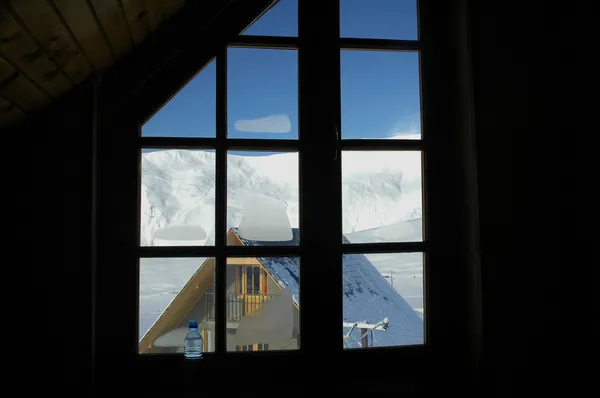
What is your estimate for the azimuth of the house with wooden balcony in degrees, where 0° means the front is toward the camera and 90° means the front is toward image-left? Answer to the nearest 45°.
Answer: approximately 45°
